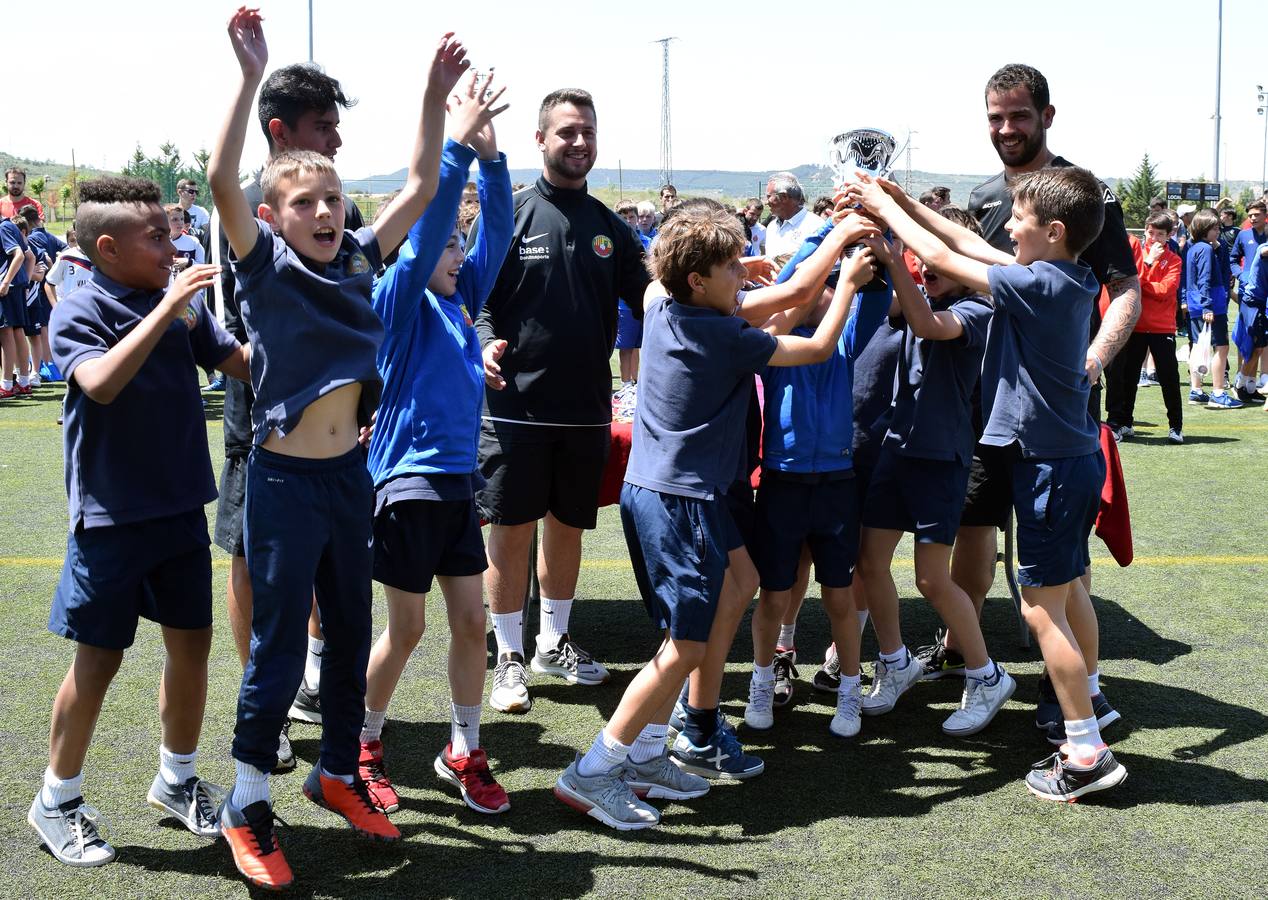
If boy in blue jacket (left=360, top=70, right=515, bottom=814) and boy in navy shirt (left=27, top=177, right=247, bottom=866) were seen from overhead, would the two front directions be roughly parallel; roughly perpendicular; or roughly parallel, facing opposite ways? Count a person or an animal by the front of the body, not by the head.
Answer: roughly parallel

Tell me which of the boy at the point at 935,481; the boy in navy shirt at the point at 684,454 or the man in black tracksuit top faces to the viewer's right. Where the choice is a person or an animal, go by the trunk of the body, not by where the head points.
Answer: the boy in navy shirt

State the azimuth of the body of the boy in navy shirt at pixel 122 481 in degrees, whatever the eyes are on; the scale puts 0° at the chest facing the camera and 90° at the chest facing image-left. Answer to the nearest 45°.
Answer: approximately 315°

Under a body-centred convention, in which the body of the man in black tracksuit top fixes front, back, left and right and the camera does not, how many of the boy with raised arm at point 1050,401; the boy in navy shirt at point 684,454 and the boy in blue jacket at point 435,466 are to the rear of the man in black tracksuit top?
0

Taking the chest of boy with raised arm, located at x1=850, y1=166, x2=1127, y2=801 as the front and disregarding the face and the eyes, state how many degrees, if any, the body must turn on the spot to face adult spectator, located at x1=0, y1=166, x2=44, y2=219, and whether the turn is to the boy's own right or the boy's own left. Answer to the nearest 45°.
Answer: approximately 45° to the boy's own right

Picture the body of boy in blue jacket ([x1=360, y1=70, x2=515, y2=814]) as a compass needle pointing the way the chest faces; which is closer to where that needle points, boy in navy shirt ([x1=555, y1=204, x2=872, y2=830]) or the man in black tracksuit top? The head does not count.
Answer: the boy in navy shirt

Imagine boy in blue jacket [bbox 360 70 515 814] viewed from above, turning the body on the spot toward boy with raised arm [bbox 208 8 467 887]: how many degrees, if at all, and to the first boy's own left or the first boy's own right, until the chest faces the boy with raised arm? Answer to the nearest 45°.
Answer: approximately 90° to the first boy's own right

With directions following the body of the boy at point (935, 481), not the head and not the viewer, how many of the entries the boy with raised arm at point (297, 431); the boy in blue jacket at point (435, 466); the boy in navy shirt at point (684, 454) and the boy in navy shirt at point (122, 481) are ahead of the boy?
4

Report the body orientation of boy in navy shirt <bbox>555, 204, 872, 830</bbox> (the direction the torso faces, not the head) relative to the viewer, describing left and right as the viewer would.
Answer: facing to the right of the viewer

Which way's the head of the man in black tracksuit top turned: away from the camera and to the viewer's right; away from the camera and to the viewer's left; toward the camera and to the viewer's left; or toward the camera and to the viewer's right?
toward the camera and to the viewer's right

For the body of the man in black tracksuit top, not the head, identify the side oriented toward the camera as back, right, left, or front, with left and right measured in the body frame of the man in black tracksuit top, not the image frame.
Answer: front

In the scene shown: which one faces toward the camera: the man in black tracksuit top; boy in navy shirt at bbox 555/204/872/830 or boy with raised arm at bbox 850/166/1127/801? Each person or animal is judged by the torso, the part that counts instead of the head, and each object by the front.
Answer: the man in black tracksuit top

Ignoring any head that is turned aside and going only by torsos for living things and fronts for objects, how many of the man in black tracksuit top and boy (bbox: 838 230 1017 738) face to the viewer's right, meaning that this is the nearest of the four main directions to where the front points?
0

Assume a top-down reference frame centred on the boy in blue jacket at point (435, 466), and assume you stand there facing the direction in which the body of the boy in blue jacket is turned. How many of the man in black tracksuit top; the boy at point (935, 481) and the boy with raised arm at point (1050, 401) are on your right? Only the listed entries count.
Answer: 0

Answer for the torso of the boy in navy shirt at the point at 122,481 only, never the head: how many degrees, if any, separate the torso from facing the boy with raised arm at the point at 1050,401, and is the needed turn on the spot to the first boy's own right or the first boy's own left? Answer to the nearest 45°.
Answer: approximately 45° to the first boy's own left

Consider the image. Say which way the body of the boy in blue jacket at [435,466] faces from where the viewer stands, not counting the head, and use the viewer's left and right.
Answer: facing the viewer and to the right of the viewer

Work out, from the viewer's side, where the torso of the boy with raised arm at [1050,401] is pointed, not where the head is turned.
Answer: to the viewer's left
